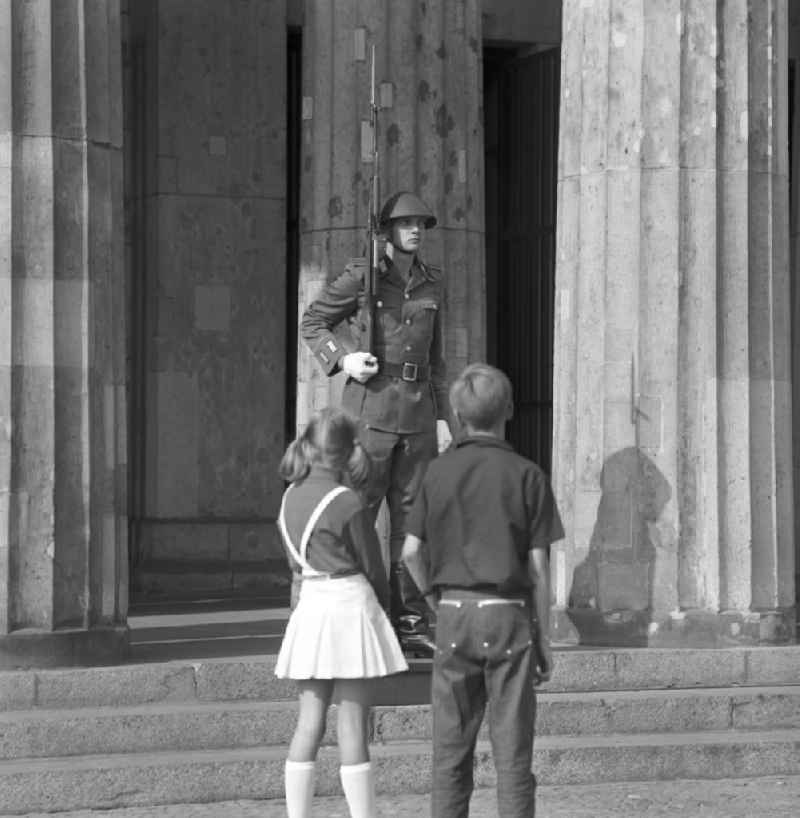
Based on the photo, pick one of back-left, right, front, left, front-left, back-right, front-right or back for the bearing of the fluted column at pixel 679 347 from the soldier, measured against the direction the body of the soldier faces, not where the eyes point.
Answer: left

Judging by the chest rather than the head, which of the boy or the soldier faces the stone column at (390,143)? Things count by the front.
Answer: the boy

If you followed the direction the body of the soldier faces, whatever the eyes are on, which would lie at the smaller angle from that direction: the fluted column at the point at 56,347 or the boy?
the boy

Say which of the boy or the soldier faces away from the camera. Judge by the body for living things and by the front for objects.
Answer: the boy

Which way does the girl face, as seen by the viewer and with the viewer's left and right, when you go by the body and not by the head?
facing away from the viewer and to the right of the viewer

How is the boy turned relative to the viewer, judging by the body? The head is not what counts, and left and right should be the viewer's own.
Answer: facing away from the viewer

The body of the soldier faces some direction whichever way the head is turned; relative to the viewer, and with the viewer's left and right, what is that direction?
facing the viewer and to the right of the viewer

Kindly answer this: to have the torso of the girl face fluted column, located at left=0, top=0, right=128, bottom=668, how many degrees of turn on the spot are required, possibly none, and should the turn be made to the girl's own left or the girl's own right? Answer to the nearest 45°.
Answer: approximately 90° to the girl's own left

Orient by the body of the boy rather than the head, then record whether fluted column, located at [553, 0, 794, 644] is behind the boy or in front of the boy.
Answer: in front

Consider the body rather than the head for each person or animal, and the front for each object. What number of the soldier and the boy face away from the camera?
1

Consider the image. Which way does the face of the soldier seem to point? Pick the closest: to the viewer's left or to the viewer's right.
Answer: to the viewer's right

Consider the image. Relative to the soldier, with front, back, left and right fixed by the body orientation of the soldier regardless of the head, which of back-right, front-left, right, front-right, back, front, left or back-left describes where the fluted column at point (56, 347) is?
back-right

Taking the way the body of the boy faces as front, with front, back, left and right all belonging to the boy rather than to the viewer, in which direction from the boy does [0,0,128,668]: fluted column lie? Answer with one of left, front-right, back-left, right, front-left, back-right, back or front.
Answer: front-left

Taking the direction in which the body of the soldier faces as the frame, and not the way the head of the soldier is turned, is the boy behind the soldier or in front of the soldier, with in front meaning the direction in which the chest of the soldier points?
in front
